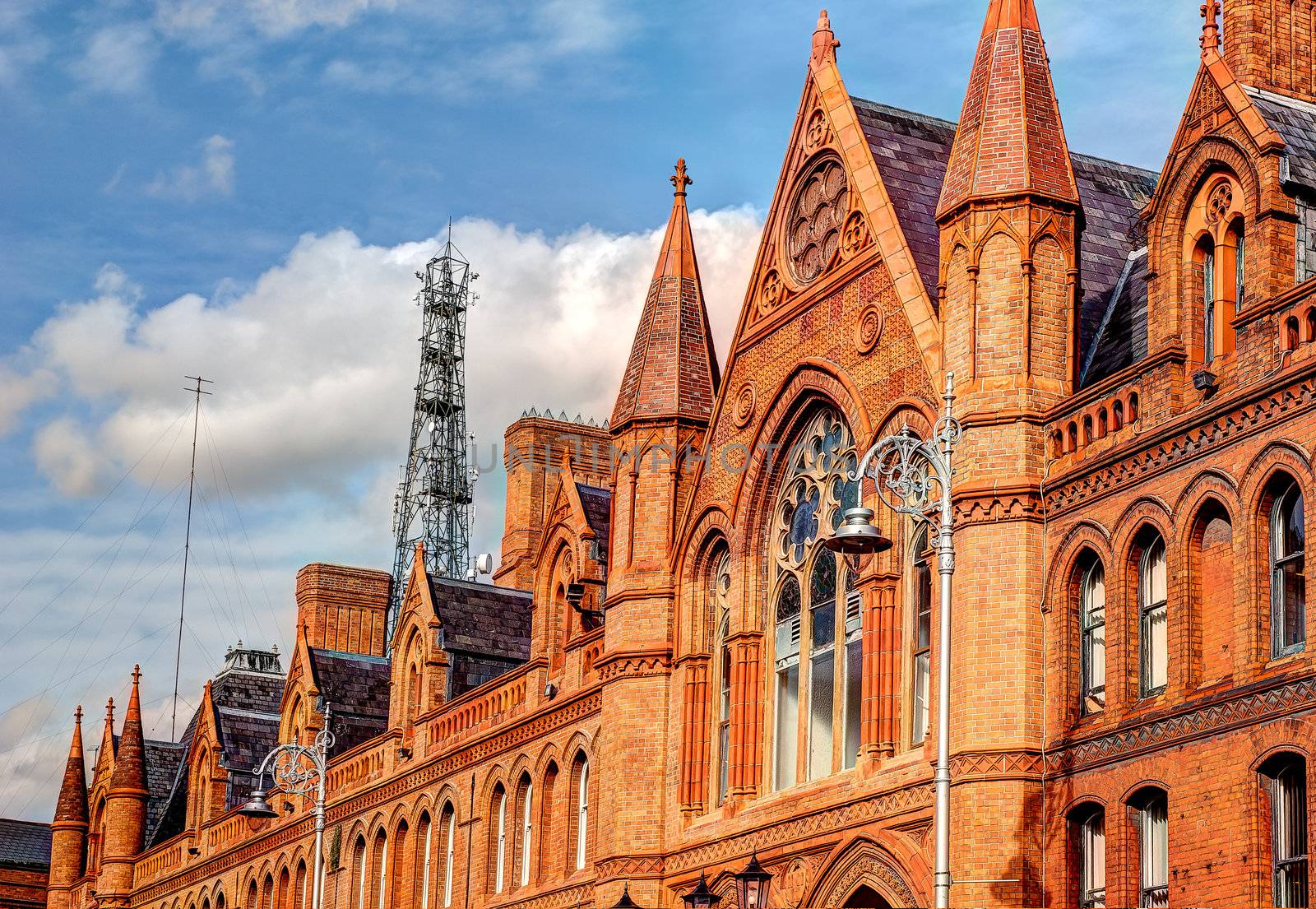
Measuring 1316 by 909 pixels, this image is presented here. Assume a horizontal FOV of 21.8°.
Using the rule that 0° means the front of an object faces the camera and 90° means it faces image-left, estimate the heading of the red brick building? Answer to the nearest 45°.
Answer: approximately 45°

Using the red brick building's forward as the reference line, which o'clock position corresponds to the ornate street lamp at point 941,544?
The ornate street lamp is roughly at 11 o'clock from the red brick building.
